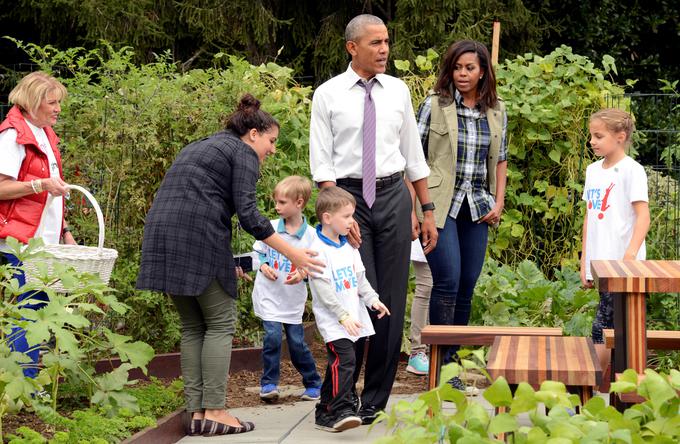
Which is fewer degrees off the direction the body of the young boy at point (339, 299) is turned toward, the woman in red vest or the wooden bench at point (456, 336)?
the wooden bench

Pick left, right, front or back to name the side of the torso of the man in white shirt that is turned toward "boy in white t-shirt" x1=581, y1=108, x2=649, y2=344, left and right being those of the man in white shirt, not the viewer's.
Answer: left

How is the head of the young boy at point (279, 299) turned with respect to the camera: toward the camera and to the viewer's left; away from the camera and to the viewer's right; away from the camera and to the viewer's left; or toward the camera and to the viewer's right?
toward the camera and to the viewer's left

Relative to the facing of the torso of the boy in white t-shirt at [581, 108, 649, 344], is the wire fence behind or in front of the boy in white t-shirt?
behind

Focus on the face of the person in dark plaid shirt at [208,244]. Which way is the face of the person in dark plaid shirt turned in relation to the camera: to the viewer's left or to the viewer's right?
to the viewer's right

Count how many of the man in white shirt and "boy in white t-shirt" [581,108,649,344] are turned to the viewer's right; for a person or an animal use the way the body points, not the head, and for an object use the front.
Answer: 0

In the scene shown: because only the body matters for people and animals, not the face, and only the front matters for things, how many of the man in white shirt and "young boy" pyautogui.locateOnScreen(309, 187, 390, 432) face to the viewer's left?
0

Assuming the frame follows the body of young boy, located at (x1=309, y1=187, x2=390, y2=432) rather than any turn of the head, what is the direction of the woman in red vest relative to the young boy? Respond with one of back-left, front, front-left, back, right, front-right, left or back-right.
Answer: back-right

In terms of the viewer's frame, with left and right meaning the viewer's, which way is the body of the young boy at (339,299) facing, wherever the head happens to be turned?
facing the viewer and to the right of the viewer
